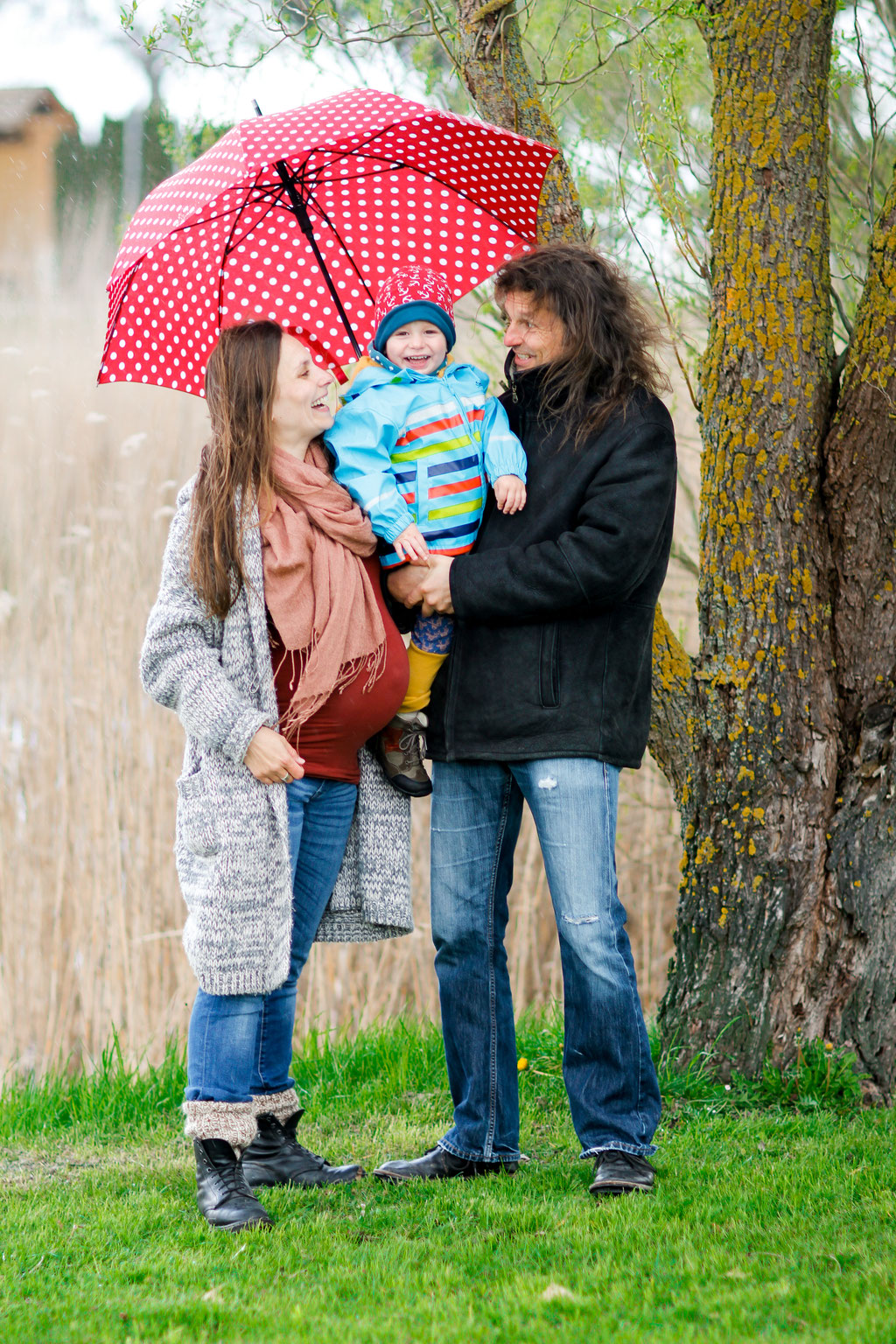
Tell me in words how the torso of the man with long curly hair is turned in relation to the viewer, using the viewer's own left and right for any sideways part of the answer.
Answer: facing the viewer and to the left of the viewer

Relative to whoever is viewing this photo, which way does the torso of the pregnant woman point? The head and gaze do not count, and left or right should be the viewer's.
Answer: facing the viewer and to the right of the viewer

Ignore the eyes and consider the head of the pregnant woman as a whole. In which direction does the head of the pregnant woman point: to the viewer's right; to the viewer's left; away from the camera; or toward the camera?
to the viewer's right

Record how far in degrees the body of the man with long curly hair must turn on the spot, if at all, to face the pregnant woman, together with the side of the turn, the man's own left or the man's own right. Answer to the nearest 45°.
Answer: approximately 45° to the man's own right

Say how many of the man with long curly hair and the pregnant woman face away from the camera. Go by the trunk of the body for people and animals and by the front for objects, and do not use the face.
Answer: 0

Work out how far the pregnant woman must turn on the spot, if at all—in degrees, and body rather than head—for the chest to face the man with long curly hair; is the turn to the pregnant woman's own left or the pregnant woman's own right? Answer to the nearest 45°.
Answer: approximately 45° to the pregnant woman's own left
